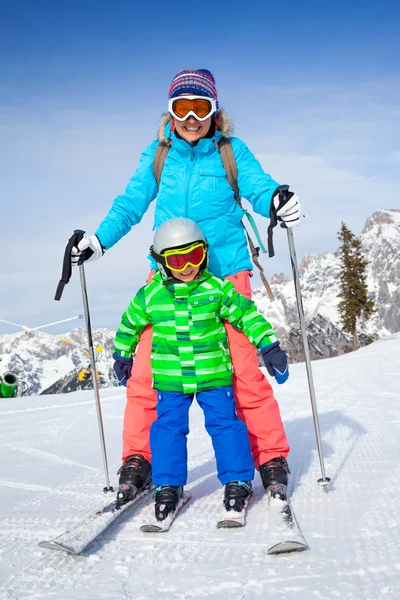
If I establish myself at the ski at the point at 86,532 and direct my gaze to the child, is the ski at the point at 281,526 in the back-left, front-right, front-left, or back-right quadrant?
front-right

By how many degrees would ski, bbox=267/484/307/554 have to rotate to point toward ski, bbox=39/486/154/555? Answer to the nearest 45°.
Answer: approximately 90° to its right

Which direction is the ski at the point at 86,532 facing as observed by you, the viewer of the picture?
facing the viewer and to the left of the viewer

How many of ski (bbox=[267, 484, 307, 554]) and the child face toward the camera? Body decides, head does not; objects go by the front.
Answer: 2

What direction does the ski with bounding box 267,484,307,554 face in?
toward the camera

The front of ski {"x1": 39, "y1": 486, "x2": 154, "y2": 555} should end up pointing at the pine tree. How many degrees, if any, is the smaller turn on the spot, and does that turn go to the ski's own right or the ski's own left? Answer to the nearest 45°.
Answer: approximately 180°

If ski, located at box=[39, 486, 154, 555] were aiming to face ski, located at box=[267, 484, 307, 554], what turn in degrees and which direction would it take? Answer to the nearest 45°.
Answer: approximately 135° to its left

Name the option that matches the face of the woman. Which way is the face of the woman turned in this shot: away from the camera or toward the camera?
toward the camera

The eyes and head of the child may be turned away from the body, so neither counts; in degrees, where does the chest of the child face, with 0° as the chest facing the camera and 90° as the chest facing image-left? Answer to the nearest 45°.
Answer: approximately 0°
